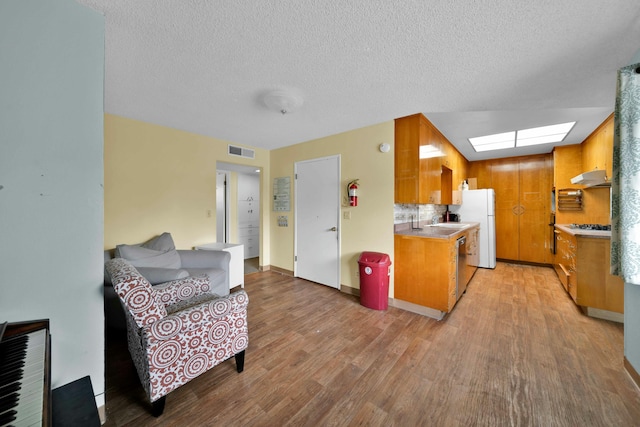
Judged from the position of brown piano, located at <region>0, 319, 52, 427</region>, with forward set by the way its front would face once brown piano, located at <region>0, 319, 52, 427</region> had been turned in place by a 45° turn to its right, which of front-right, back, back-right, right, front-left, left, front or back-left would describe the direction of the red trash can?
front-left

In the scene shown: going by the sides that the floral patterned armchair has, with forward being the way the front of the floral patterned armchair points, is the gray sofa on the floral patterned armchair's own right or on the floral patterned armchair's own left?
on the floral patterned armchair's own left

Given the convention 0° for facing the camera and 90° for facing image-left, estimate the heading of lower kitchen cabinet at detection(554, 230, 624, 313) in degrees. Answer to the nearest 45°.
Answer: approximately 90°

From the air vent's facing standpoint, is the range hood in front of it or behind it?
in front

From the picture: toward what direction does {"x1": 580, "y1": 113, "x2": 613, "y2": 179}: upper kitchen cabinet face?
to the viewer's left

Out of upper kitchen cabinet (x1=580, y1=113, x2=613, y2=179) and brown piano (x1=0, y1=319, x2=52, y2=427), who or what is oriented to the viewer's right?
the brown piano

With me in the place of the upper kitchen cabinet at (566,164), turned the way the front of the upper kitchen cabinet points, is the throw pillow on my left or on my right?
on my left

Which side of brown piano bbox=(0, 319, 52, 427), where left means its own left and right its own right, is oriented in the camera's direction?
right

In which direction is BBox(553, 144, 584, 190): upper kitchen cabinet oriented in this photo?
to the viewer's left
